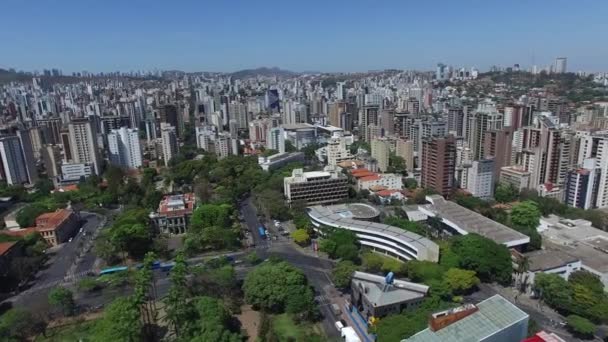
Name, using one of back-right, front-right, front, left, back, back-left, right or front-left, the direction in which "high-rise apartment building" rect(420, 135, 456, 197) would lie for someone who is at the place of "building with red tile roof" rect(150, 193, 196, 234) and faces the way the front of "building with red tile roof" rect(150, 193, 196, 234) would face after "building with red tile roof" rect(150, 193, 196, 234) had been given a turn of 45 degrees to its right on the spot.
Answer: back-left

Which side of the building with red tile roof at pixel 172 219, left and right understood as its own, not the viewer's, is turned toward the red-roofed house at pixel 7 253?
right

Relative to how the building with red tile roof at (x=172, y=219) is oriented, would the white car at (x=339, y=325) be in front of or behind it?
in front

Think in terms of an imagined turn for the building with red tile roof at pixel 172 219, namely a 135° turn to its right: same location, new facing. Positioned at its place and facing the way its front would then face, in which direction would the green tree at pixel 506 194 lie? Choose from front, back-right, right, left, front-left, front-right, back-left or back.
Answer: back-right

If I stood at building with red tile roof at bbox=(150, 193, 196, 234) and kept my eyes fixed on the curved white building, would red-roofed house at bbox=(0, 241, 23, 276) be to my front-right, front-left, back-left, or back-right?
back-right

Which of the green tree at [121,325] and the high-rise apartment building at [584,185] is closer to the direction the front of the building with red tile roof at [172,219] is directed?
the green tree

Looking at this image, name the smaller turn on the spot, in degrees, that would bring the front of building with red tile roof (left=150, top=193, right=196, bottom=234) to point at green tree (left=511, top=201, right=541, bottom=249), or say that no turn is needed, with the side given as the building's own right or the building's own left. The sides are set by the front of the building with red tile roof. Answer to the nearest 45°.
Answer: approximately 45° to the building's own left

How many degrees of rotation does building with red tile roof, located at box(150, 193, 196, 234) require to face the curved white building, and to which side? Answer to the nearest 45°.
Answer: approximately 45° to its left

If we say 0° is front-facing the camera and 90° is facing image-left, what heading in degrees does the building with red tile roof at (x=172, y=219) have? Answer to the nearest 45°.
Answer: approximately 0°

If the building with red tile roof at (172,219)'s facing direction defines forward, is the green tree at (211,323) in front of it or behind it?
in front

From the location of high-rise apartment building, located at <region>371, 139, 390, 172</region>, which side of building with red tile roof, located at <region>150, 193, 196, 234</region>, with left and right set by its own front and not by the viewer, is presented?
left

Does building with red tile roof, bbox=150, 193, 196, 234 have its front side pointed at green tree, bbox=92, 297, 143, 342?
yes

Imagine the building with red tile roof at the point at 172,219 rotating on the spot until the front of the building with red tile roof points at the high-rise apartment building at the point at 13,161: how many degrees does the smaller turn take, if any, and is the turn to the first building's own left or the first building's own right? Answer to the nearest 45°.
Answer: approximately 135° to the first building's own right
